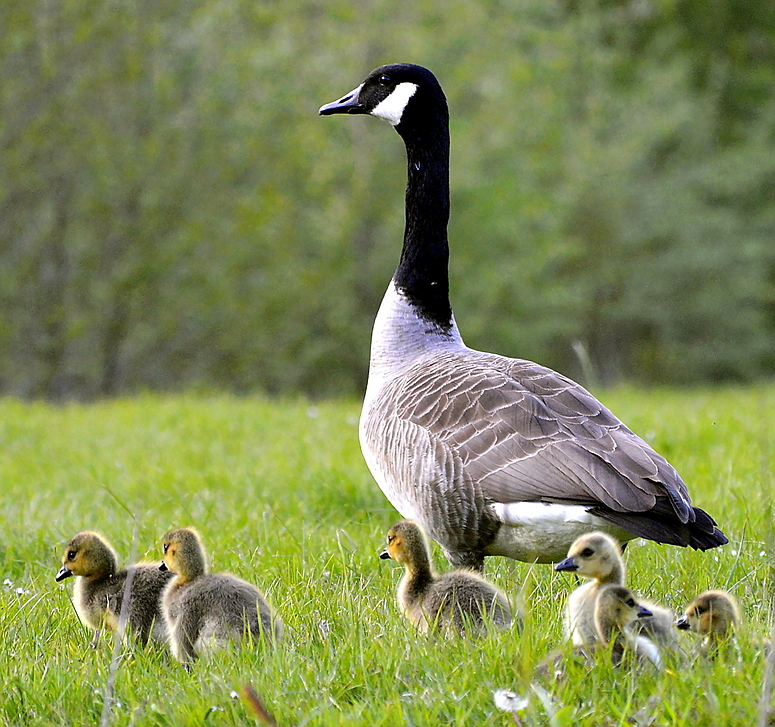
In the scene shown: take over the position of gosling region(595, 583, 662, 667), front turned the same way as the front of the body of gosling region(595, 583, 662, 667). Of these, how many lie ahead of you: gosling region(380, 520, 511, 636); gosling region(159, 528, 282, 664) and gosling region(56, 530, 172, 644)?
0

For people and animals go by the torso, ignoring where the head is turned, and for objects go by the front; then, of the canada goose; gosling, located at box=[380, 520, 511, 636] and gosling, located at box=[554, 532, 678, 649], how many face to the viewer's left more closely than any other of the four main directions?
3

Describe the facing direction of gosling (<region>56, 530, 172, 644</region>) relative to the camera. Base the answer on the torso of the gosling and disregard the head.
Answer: to the viewer's left

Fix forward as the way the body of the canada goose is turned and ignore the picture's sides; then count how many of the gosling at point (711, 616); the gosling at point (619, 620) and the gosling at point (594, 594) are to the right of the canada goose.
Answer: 0

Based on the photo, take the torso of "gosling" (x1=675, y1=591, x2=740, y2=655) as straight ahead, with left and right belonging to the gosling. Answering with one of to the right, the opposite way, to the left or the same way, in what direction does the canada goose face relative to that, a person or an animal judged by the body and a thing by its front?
the same way

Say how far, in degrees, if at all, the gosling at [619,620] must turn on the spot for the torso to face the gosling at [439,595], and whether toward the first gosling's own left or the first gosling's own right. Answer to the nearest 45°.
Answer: approximately 135° to the first gosling's own left

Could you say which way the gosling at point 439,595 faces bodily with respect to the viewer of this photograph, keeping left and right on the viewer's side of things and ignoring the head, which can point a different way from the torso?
facing to the left of the viewer

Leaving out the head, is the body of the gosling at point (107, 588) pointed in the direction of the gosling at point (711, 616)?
no

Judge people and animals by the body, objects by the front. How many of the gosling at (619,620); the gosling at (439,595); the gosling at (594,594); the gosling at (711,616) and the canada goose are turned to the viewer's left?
4

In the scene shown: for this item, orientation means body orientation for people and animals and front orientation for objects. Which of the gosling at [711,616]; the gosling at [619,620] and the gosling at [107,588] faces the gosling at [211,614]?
the gosling at [711,616]

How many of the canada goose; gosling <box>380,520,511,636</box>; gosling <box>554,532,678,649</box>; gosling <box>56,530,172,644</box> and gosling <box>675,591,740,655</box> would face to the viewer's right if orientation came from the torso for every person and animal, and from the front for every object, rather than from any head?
0

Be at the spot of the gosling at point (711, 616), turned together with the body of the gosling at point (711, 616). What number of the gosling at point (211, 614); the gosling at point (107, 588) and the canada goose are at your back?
0

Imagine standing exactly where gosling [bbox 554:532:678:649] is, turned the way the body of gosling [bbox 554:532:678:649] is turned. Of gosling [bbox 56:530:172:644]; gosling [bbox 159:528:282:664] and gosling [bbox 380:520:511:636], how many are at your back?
0

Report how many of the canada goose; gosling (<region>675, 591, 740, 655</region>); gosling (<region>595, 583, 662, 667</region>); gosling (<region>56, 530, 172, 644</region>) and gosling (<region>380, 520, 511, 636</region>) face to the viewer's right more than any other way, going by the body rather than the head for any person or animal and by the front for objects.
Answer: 1

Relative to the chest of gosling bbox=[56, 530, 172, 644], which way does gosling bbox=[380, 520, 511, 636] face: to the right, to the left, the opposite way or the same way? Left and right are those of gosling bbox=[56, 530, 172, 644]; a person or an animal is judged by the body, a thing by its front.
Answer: the same way

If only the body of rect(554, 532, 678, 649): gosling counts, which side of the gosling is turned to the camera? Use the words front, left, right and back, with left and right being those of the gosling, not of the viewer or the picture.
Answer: left

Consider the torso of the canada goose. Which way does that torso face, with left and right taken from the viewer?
facing to the left of the viewer

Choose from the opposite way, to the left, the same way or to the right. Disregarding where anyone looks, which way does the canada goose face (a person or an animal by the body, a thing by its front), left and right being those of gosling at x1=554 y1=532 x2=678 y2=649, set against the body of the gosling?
the same way

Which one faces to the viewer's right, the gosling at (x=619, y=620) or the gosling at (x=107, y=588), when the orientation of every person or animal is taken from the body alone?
the gosling at (x=619, y=620)
